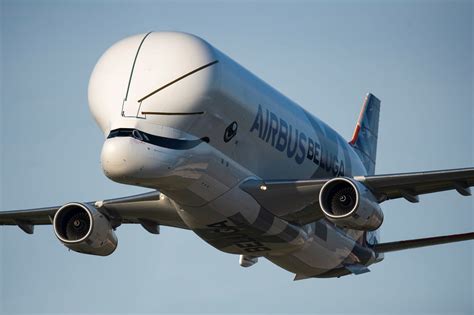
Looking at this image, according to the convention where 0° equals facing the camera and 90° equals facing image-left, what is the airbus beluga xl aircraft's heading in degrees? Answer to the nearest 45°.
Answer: approximately 45°
